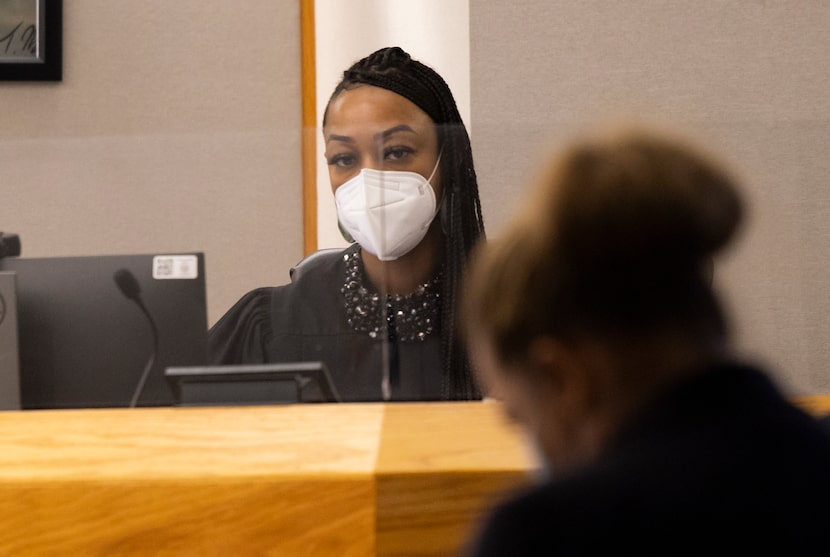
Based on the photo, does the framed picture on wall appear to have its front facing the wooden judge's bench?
yes

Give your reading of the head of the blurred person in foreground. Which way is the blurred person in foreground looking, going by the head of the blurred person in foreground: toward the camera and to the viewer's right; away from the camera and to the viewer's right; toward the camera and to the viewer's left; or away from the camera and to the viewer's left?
away from the camera and to the viewer's left

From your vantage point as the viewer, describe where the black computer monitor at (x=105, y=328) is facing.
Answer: facing away from the viewer

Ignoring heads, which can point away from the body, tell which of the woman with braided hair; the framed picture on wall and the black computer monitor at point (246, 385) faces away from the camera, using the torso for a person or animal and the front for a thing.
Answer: the black computer monitor

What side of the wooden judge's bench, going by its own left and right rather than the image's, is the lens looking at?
front

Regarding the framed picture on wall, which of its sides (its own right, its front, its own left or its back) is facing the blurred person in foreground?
front

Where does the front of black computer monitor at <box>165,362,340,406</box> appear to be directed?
away from the camera

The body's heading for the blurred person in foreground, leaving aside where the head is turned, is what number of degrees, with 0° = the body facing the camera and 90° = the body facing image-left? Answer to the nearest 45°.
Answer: approximately 135°

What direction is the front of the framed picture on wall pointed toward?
toward the camera
